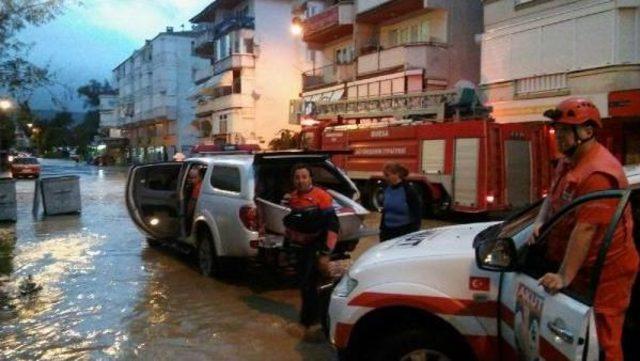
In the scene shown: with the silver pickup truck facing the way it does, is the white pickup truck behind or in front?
behind

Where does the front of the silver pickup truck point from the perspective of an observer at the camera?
facing away from the viewer and to the left of the viewer

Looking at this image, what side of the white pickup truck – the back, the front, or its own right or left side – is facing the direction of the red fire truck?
right

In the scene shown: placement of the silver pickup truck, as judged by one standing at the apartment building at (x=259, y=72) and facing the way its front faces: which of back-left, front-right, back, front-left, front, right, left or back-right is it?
front-left

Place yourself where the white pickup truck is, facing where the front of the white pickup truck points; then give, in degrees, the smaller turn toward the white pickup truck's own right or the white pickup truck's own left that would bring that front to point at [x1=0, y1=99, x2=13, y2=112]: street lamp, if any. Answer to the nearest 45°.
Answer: approximately 45° to the white pickup truck's own right

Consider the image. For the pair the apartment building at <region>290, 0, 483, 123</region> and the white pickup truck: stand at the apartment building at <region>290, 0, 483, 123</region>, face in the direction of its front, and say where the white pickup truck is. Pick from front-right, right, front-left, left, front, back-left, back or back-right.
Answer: front-left

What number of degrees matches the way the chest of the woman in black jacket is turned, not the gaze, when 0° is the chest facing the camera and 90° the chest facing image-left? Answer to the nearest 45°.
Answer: approximately 45°

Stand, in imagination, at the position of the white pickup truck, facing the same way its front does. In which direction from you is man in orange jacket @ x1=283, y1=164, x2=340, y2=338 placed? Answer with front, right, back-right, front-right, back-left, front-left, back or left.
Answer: front-right

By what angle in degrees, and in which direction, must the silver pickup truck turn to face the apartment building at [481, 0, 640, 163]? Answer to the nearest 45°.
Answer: approximately 90° to its right

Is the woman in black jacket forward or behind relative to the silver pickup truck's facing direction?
behind

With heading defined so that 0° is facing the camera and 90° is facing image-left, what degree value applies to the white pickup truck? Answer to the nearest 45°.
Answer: approximately 90°

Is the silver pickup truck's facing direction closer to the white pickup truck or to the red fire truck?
the red fire truck

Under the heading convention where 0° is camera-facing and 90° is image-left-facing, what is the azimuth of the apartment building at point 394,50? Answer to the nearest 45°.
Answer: approximately 45°
